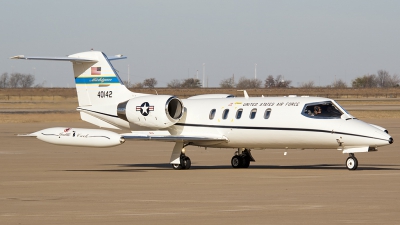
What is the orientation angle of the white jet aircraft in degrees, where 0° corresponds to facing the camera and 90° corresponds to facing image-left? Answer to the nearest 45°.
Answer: approximately 315°
